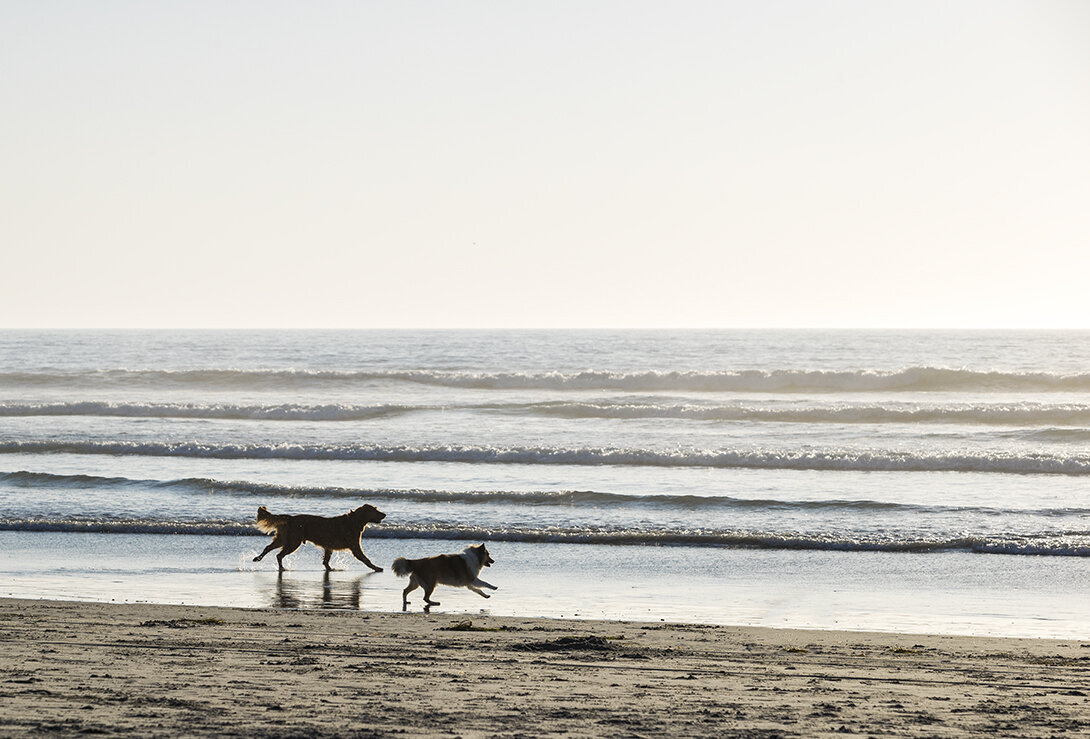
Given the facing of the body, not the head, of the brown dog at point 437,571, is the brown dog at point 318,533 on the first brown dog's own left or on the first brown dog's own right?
on the first brown dog's own left

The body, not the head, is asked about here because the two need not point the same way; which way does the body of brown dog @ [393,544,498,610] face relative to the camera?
to the viewer's right

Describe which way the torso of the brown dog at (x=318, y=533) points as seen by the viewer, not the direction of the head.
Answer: to the viewer's right

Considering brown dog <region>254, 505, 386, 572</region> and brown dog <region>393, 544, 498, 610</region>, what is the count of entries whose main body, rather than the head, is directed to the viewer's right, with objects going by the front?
2

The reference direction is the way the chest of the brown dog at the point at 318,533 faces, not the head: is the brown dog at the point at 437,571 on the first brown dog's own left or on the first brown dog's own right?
on the first brown dog's own right
